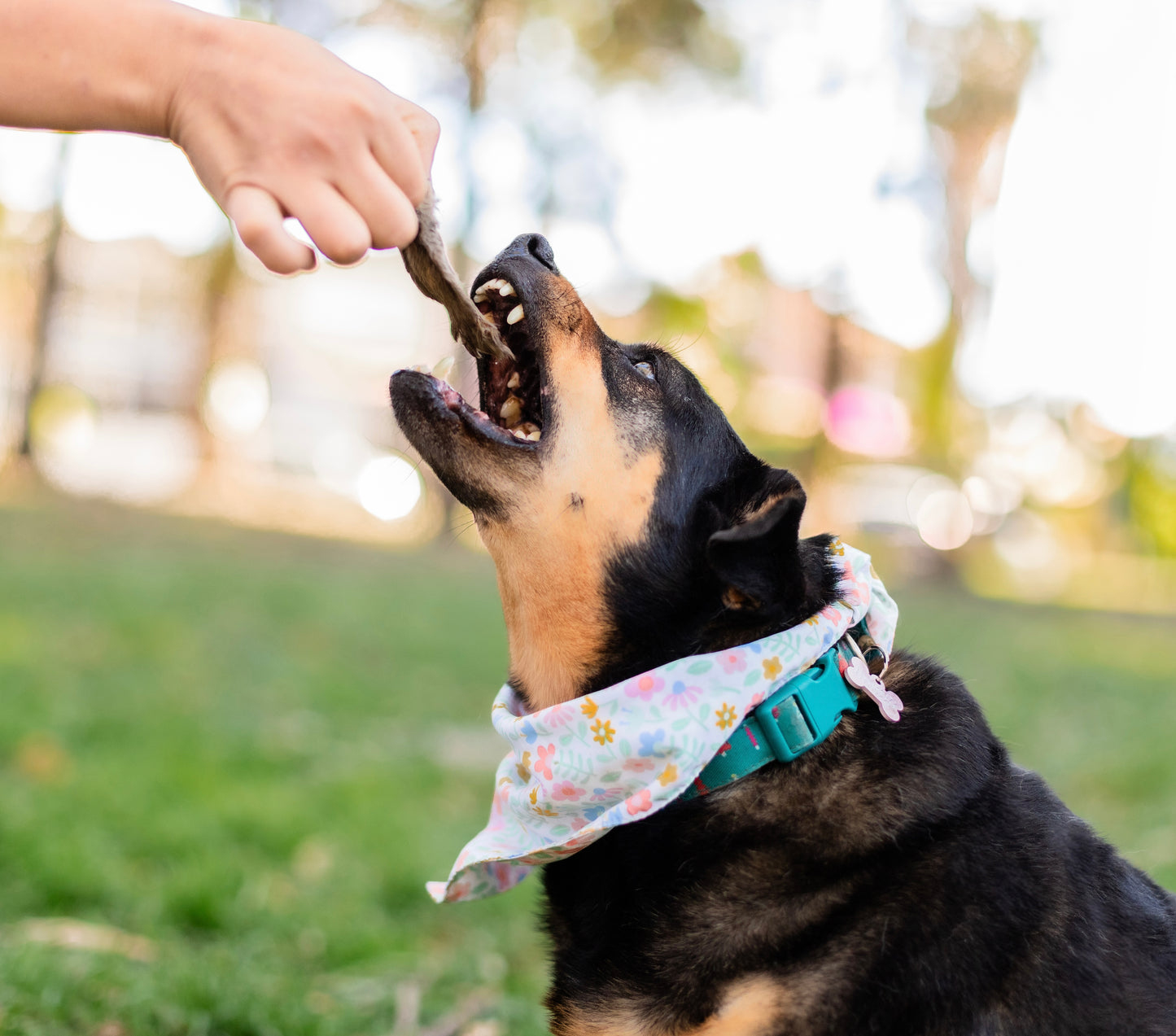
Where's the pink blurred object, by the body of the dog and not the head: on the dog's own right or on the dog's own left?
on the dog's own right

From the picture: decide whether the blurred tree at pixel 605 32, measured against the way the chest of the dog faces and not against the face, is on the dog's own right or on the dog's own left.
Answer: on the dog's own right

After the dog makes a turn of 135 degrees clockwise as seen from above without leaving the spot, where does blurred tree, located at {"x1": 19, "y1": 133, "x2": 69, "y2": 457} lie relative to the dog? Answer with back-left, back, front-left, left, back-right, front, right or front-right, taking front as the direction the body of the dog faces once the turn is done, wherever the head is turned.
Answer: left

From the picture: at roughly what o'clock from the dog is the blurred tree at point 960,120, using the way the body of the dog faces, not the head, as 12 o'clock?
The blurred tree is roughly at 3 o'clock from the dog.

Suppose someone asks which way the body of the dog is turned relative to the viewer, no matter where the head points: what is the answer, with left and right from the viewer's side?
facing to the left of the viewer
